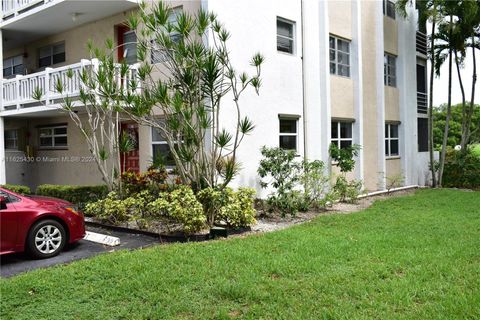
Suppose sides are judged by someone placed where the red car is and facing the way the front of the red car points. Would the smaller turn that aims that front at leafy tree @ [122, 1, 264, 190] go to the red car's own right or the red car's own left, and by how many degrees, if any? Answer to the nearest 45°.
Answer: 0° — it already faces it

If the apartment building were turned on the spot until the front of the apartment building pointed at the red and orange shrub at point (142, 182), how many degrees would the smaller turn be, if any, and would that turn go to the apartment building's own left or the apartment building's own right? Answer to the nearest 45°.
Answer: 0° — it already faces it

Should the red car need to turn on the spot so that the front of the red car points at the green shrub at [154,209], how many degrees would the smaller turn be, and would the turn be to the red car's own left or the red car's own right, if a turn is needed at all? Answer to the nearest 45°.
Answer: approximately 45° to the red car's own left

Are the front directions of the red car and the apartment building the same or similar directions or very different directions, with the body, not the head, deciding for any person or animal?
very different directions

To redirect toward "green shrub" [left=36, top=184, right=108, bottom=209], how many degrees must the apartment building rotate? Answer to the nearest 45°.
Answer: approximately 45° to its right

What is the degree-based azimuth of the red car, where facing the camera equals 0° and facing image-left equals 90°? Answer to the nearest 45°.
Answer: approximately 270°

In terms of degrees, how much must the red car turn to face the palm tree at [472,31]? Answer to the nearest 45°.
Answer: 0° — it already faces it

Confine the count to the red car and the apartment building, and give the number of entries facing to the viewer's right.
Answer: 1

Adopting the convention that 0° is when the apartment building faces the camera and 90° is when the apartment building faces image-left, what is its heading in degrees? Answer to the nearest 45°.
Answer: approximately 45°
